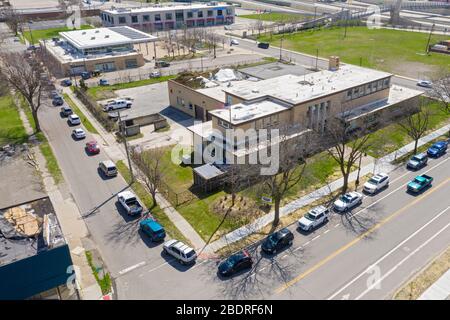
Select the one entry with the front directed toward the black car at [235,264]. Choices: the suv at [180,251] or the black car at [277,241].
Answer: the black car at [277,241]

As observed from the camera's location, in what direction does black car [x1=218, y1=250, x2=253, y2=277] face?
facing the viewer and to the left of the viewer

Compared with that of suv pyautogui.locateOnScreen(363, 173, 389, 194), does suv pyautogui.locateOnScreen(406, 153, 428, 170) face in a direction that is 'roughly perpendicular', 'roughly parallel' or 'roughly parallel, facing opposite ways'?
roughly parallel

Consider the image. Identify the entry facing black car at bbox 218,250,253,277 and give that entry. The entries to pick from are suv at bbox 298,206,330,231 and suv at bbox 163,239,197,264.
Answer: suv at bbox 298,206,330,231

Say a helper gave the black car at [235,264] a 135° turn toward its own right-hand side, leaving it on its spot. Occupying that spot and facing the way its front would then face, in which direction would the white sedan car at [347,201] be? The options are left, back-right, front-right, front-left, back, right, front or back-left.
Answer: front-right

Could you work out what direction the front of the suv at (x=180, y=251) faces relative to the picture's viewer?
facing away from the viewer and to the left of the viewer

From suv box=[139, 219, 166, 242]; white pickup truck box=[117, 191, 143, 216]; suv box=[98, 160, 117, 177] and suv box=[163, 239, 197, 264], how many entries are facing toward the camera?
0

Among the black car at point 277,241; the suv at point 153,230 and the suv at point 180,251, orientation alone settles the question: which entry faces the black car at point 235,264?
the black car at point 277,241

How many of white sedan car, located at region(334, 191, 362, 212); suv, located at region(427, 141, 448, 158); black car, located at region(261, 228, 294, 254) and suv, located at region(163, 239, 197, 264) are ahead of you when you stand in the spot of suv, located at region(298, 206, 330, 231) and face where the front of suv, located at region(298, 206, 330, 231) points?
2

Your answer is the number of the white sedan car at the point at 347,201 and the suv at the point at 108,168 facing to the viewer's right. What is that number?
0

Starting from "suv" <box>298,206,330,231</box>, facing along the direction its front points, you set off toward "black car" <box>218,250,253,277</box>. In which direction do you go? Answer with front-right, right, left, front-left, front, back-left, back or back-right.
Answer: front

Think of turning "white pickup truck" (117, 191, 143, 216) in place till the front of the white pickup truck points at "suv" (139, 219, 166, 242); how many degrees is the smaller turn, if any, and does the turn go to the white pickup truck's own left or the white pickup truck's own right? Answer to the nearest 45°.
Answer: approximately 135° to the white pickup truck's own left

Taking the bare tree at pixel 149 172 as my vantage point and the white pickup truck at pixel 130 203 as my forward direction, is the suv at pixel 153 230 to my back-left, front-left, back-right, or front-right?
front-left

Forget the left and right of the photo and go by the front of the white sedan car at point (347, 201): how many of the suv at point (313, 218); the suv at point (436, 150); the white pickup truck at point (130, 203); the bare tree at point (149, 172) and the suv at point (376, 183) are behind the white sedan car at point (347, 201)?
2

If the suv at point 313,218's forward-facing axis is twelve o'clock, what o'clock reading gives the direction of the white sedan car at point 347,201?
the white sedan car at point 347,201 is roughly at 6 o'clock from the suv at point 313,218.

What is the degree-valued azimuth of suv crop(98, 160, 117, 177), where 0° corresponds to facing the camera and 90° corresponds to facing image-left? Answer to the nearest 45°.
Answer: approximately 135°
